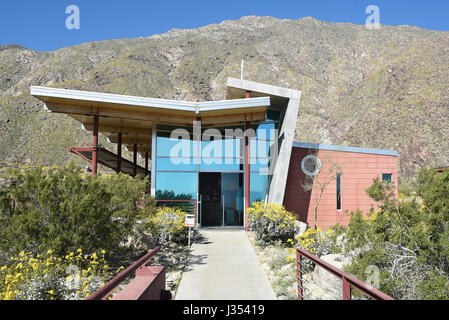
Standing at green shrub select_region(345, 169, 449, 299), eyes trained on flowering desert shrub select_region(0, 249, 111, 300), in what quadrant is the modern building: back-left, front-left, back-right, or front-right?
front-right

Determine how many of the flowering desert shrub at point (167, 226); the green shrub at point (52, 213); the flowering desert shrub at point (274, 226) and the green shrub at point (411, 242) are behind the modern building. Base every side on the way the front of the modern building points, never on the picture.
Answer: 0

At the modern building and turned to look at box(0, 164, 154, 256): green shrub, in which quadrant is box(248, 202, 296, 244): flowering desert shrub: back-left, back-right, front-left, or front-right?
front-left

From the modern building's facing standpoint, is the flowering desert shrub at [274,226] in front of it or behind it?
in front

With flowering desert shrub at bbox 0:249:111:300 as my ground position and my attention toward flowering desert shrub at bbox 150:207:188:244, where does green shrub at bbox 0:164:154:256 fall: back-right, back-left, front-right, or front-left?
front-left

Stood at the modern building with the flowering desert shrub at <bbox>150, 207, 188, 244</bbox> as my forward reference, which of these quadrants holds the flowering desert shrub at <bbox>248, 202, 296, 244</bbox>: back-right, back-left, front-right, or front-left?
front-left

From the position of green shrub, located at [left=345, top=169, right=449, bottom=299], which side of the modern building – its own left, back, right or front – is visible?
front

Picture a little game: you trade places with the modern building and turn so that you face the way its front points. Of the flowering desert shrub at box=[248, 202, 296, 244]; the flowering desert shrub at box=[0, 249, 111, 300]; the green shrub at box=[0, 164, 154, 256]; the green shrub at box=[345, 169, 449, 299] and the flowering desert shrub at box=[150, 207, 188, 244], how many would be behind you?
0

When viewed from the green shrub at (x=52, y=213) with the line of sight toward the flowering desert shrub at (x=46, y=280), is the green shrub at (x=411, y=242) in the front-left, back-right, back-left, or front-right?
front-left

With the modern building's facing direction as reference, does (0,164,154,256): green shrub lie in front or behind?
in front

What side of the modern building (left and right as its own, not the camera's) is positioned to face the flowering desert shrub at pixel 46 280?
front

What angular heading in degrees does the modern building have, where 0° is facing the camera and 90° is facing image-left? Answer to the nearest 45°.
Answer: approximately 0°
